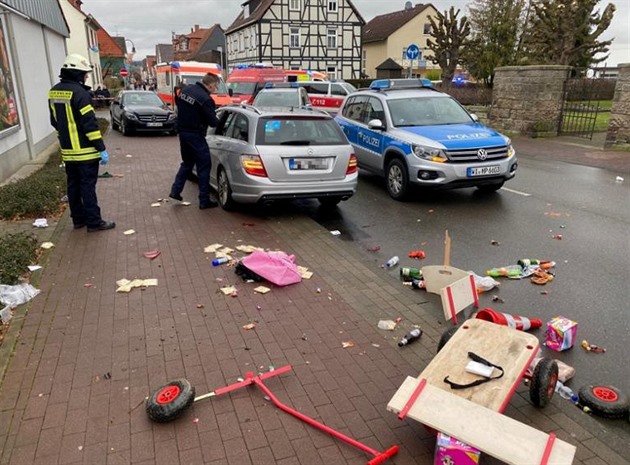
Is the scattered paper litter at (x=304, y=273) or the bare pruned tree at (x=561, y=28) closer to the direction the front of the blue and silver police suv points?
the scattered paper litter

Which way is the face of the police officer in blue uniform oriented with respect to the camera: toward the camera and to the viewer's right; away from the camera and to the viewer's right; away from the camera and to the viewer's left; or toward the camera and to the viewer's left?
away from the camera and to the viewer's right

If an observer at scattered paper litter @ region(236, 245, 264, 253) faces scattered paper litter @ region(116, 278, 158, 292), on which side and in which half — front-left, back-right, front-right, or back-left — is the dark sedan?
back-right

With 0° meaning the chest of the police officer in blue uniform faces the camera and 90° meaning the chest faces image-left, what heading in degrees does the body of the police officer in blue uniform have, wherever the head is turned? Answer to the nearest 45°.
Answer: approximately 225°

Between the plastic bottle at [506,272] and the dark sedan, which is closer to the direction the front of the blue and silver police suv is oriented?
the plastic bottle

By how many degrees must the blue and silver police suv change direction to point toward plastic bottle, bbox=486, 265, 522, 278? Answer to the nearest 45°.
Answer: approximately 45° to its right

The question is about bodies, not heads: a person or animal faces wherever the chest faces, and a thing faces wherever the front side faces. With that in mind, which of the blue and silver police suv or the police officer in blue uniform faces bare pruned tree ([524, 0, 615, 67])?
the police officer in blue uniform

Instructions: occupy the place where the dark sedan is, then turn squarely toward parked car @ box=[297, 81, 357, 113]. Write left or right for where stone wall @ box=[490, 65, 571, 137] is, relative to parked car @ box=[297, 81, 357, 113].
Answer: right

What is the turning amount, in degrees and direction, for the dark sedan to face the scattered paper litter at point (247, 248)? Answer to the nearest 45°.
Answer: approximately 45° to its right

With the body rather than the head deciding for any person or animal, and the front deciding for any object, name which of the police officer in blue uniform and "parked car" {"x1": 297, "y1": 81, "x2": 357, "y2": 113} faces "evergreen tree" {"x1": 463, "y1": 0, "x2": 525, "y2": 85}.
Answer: the police officer in blue uniform

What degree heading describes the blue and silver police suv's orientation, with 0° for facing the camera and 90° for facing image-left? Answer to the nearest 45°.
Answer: approximately 315°

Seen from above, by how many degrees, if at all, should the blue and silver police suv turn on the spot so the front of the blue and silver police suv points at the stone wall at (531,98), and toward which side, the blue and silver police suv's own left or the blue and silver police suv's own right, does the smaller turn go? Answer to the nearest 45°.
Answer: approximately 135° to the blue and silver police suv's own left

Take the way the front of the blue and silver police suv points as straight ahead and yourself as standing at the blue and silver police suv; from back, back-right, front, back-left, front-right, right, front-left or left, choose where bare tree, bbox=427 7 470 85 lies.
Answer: back-left

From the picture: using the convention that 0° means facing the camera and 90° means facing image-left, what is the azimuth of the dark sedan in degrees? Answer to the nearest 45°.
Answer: approximately 315°
